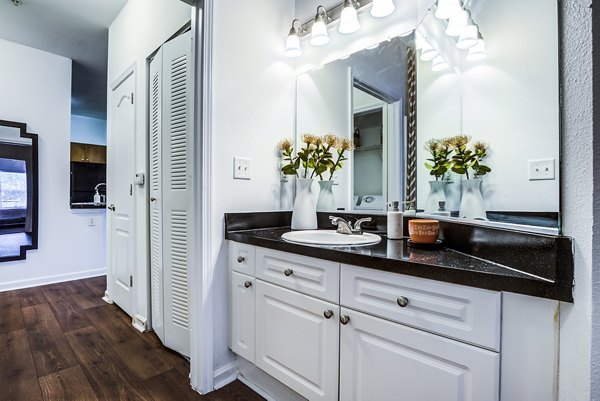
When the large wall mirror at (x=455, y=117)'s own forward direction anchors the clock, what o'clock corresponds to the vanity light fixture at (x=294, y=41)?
The vanity light fixture is roughly at 2 o'clock from the large wall mirror.

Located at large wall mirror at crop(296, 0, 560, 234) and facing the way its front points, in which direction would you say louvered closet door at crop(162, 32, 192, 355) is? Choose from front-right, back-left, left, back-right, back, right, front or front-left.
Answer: front-right

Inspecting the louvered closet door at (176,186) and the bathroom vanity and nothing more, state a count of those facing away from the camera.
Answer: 0

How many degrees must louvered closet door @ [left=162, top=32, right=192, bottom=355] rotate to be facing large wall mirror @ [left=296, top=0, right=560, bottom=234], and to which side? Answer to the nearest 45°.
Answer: approximately 90° to its left

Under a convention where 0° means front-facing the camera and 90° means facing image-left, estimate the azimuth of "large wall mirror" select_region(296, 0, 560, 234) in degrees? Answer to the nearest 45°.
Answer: approximately 45°

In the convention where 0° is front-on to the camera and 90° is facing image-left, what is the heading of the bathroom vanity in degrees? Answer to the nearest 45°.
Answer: approximately 45°

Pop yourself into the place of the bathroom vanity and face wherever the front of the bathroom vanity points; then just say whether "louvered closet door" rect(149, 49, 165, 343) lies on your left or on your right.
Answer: on your right
